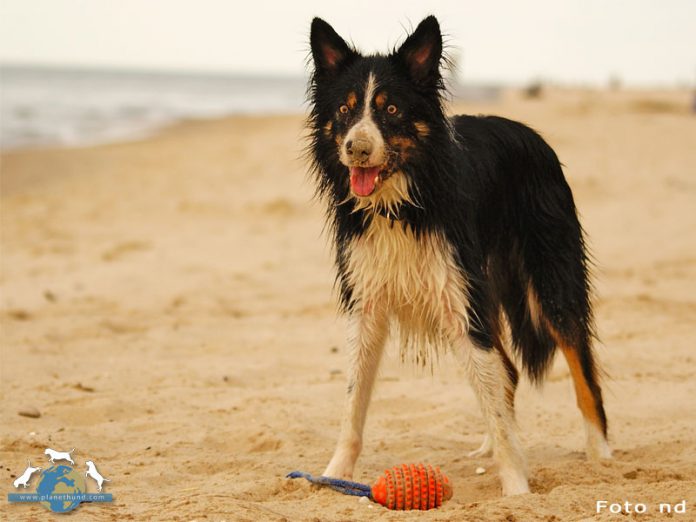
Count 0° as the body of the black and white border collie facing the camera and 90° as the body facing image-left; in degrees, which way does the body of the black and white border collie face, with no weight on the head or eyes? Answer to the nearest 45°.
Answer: approximately 45°
